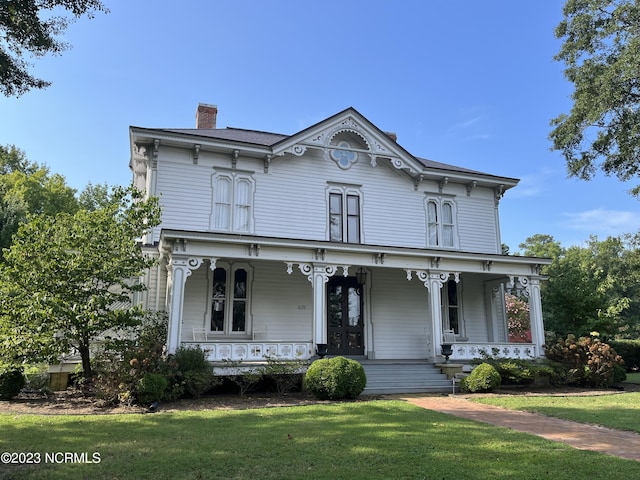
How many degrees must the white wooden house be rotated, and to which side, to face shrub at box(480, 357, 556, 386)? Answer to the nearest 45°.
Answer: approximately 90° to its left

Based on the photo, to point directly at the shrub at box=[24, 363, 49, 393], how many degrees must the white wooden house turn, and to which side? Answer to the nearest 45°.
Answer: approximately 45° to its right

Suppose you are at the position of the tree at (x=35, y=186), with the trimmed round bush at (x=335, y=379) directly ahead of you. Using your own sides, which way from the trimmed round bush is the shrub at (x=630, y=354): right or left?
left

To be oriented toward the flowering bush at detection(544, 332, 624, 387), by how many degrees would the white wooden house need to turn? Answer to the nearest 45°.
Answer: approximately 90° to its left

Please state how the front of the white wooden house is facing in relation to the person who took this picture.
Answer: facing the viewer

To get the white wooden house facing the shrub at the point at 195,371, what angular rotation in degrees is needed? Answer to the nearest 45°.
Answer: approximately 45° to its right

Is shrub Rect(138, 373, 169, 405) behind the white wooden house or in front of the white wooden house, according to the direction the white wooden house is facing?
in front

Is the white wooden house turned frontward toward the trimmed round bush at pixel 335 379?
yes

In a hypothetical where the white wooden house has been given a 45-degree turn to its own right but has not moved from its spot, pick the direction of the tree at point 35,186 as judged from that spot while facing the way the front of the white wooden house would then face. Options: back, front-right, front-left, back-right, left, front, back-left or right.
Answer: right

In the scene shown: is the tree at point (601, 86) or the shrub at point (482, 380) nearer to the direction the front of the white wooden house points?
the shrub

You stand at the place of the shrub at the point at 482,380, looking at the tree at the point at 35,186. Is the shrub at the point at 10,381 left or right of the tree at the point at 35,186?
left

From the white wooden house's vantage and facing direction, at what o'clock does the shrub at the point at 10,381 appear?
The shrub is roughly at 2 o'clock from the white wooden house.
